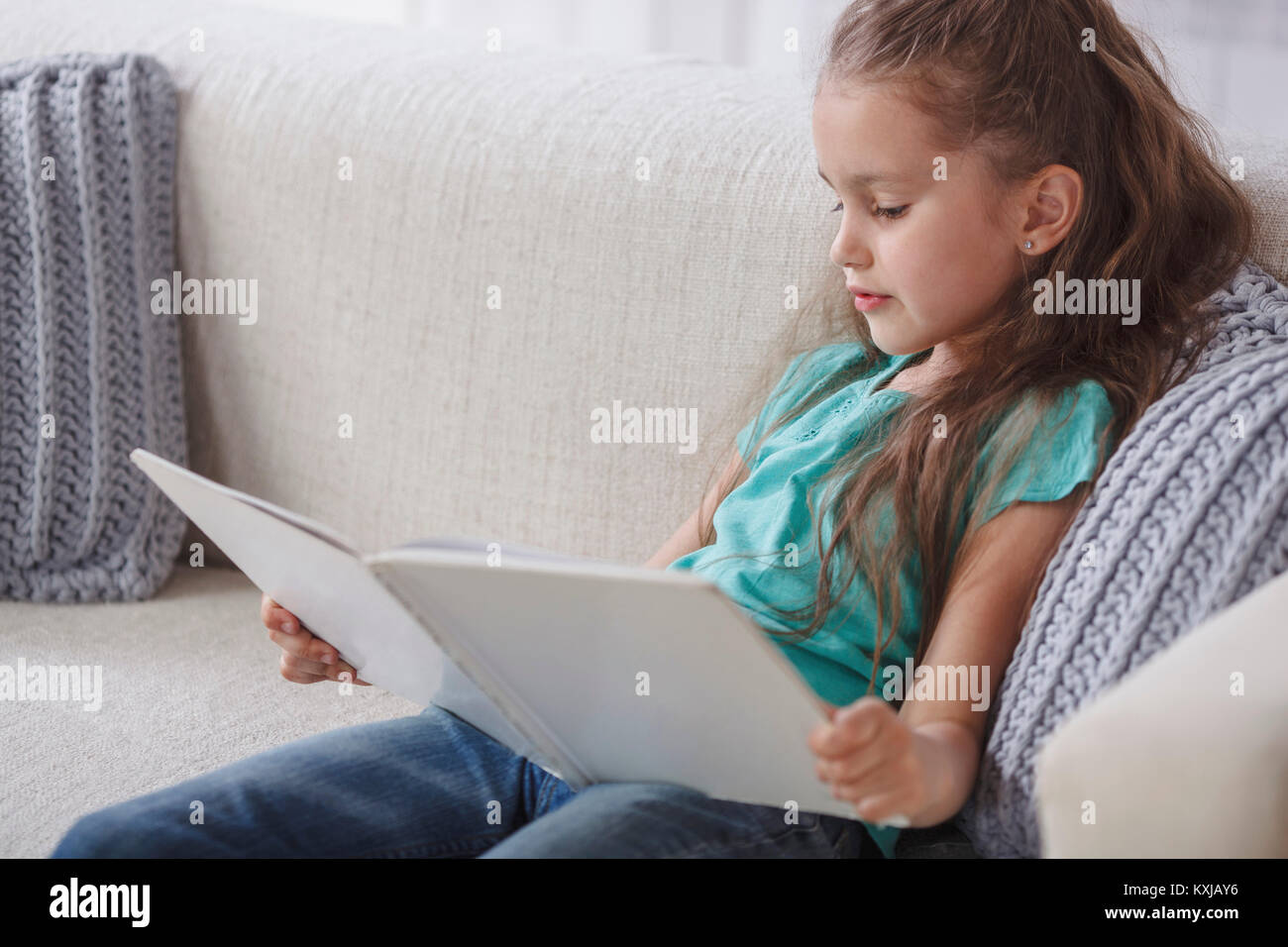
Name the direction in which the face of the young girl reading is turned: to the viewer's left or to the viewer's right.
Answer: to the viewer's left

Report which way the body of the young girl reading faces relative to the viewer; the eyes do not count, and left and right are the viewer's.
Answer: facing the viewer and to the left of the viewer

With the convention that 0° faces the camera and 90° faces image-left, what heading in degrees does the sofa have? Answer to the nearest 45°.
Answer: approximately 0°
